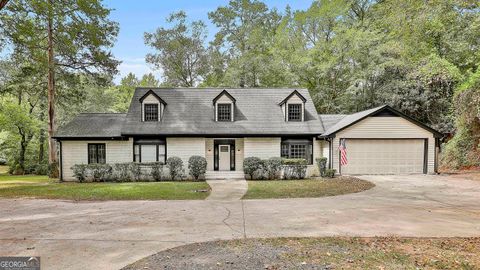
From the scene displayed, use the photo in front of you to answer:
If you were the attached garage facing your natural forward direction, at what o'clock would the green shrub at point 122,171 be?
The green shrub is roughly at 2 o'clock from the attached garage.

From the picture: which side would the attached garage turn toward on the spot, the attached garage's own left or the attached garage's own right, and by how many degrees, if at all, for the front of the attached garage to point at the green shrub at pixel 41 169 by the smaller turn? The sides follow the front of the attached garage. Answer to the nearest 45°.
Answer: approximately 90° to the attached garage's own right

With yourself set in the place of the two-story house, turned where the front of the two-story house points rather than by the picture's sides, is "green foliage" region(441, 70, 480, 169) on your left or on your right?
on your left

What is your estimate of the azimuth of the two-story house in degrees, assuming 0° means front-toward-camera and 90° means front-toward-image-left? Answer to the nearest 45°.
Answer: approximately 0°
